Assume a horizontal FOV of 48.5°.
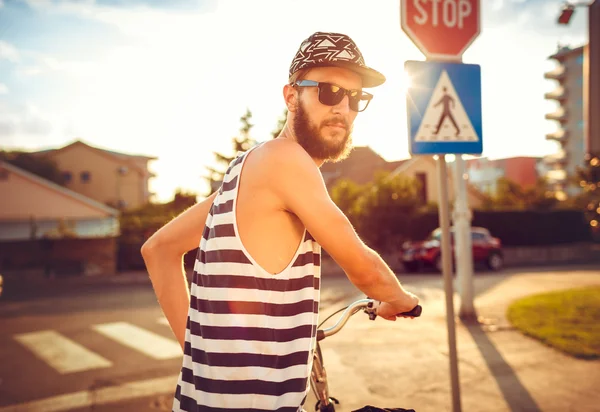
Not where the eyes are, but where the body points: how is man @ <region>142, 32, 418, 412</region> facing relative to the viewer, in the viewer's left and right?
facing away from the viewer and to the right of the viewer

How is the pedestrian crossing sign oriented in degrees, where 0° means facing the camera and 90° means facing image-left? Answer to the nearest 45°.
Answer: approximately 0°

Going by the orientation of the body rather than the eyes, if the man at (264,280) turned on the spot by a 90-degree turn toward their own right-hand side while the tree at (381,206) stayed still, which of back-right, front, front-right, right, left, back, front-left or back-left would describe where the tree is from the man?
back-left

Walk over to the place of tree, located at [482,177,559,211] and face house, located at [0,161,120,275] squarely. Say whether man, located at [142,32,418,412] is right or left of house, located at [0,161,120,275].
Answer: left

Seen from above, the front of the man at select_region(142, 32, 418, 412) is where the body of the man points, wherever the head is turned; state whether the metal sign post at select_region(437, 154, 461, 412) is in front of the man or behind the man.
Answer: in front

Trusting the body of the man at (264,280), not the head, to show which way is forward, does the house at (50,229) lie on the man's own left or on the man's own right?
on the man's own left

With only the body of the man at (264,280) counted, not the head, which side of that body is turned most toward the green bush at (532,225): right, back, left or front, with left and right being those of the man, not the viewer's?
front

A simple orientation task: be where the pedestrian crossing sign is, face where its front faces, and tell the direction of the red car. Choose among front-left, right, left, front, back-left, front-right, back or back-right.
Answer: back

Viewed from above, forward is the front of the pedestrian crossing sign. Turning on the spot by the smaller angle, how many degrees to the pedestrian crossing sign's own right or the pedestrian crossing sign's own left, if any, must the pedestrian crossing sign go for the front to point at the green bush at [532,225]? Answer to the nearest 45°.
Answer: approximately 180°

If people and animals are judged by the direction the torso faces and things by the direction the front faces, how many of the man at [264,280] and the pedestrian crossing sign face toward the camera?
1
